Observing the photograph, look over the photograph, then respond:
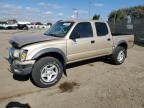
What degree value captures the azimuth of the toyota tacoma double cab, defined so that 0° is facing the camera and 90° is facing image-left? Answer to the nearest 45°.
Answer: approximately 45°

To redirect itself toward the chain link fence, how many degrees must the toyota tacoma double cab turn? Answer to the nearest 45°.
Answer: approximately 180°
